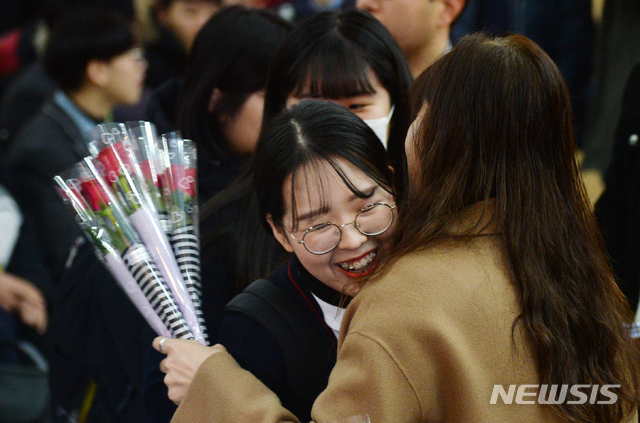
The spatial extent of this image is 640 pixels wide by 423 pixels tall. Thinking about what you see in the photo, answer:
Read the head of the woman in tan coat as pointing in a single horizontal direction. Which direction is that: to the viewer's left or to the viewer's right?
to the viewer's left

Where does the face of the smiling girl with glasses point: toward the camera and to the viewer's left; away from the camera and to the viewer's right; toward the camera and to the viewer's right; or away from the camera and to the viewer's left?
toward the camera and to the viewer's right

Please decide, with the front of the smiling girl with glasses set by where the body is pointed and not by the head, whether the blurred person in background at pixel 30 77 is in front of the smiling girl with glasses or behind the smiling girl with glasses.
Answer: behind

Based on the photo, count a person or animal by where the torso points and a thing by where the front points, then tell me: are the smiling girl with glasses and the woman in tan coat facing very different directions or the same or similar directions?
very different directions

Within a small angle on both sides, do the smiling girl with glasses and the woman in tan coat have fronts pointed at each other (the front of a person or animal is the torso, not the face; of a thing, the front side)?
yes

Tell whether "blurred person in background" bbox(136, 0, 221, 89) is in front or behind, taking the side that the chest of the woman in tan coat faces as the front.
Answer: in front

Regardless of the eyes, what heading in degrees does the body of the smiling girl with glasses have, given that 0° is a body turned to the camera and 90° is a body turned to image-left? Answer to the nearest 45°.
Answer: approximately 315°

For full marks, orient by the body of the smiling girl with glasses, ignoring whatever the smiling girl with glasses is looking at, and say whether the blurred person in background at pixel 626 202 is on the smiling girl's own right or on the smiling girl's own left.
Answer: on the smiling girl's own left

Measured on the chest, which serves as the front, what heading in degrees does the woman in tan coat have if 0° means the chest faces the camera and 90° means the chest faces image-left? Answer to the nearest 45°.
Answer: approximately 135°
